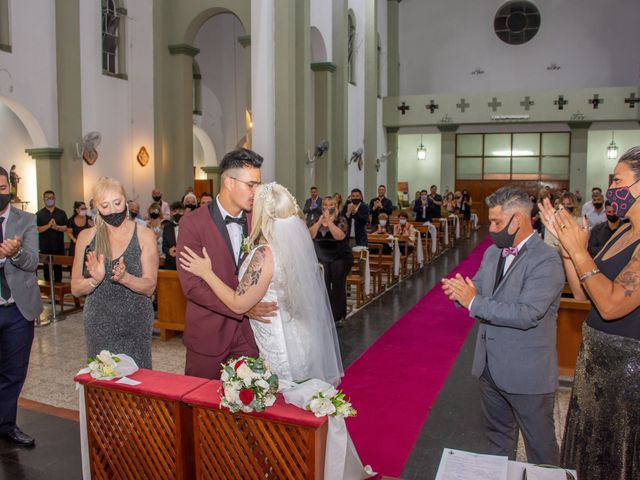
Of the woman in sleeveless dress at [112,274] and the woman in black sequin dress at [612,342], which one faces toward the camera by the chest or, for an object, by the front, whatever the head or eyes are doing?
the woman in sleeveless dress

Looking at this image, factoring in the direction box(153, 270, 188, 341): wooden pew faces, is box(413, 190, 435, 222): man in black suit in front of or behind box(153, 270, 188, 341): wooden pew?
behind

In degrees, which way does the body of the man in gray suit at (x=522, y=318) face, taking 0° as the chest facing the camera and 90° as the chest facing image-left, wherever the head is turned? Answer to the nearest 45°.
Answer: approximately 45°

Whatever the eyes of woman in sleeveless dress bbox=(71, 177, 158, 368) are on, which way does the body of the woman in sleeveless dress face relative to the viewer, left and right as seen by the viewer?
facing the viewer

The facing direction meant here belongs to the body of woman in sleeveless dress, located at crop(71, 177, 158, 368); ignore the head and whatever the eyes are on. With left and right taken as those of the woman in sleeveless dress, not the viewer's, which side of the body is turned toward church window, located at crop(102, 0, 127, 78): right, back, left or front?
back

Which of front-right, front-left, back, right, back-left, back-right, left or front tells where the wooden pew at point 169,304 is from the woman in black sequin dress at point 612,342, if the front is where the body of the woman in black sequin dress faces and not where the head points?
front-right

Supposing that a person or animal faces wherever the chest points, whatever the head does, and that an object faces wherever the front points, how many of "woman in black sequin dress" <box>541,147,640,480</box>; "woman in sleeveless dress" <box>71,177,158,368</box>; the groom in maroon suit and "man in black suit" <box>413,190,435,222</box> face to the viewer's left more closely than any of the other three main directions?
1

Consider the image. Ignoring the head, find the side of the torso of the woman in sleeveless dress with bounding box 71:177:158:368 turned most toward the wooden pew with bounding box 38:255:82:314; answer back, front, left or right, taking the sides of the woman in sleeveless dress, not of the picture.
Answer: back

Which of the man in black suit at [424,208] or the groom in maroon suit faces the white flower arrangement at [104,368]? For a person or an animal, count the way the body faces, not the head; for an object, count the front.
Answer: the man in black suit

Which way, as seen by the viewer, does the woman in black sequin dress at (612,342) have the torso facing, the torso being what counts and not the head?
to the viewer's left

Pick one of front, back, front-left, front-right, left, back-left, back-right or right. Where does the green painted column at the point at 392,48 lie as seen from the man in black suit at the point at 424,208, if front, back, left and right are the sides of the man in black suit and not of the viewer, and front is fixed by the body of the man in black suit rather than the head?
back

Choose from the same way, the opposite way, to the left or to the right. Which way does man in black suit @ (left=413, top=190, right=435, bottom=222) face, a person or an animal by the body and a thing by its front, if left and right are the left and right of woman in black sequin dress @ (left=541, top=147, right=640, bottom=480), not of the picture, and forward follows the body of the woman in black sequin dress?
to the left

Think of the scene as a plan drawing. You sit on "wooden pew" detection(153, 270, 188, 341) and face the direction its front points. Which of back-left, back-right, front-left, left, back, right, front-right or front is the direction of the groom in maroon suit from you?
front-left

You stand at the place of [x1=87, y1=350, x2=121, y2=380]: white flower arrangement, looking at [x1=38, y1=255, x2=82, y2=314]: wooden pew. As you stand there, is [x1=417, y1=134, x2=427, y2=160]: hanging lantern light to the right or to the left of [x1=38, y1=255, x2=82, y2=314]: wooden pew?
right

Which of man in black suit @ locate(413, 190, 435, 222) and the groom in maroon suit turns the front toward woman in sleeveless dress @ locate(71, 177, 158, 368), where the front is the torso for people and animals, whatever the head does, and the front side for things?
the man in black suit

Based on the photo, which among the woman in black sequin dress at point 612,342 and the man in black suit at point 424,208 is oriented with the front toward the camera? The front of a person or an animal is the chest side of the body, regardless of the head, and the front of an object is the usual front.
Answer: the man in black suit

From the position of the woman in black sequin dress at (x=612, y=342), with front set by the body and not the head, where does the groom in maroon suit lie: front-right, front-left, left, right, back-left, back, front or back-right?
front

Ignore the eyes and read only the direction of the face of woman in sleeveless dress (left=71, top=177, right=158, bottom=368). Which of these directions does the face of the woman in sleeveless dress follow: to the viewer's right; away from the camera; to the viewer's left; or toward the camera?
toward the camera

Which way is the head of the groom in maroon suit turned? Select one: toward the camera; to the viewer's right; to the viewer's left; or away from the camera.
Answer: to the viewer's right
